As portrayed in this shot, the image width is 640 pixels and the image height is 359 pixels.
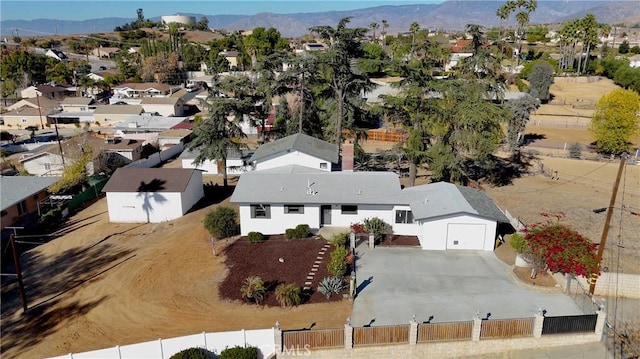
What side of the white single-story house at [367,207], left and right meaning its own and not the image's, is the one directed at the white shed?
right

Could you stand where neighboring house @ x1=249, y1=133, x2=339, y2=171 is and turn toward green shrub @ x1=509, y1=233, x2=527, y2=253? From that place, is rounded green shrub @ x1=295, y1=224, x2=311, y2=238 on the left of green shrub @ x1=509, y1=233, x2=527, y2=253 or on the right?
right

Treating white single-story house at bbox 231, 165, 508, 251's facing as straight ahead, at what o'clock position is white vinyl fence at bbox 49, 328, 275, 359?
The white vinyl fence is roughly at 1 o'clock from the white single-story house.

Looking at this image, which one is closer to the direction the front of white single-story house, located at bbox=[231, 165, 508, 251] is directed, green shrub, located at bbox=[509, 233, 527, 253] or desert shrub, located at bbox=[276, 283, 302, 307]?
the desert shrub

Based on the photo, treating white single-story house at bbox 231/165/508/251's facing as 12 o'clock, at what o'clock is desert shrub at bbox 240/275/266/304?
The desert shrub is roughly at 1 o'clock from the white single-story house.

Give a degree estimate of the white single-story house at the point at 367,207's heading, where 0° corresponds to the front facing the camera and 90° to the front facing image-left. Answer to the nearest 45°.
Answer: approximately 0°

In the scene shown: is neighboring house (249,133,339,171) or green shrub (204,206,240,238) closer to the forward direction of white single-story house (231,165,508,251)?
the green shrub

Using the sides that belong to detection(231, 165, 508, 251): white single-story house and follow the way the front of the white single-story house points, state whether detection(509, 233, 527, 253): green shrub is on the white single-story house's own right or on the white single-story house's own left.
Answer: on the white single-story house's own left

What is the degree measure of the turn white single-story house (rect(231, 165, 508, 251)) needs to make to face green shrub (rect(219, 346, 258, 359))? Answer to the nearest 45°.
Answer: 0° — it already faces it

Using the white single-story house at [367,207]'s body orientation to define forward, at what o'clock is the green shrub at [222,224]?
The green shrub is roughly at 3 o'clock from the white single-story house.

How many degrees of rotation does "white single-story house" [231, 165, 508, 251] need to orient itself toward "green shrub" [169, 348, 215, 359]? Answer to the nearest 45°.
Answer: approximately 45° to its right

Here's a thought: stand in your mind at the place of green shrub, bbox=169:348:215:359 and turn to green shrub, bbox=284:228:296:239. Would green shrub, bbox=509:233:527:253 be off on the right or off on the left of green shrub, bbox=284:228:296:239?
right

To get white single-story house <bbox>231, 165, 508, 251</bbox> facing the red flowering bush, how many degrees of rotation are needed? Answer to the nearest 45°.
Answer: approximately 45° to its left
